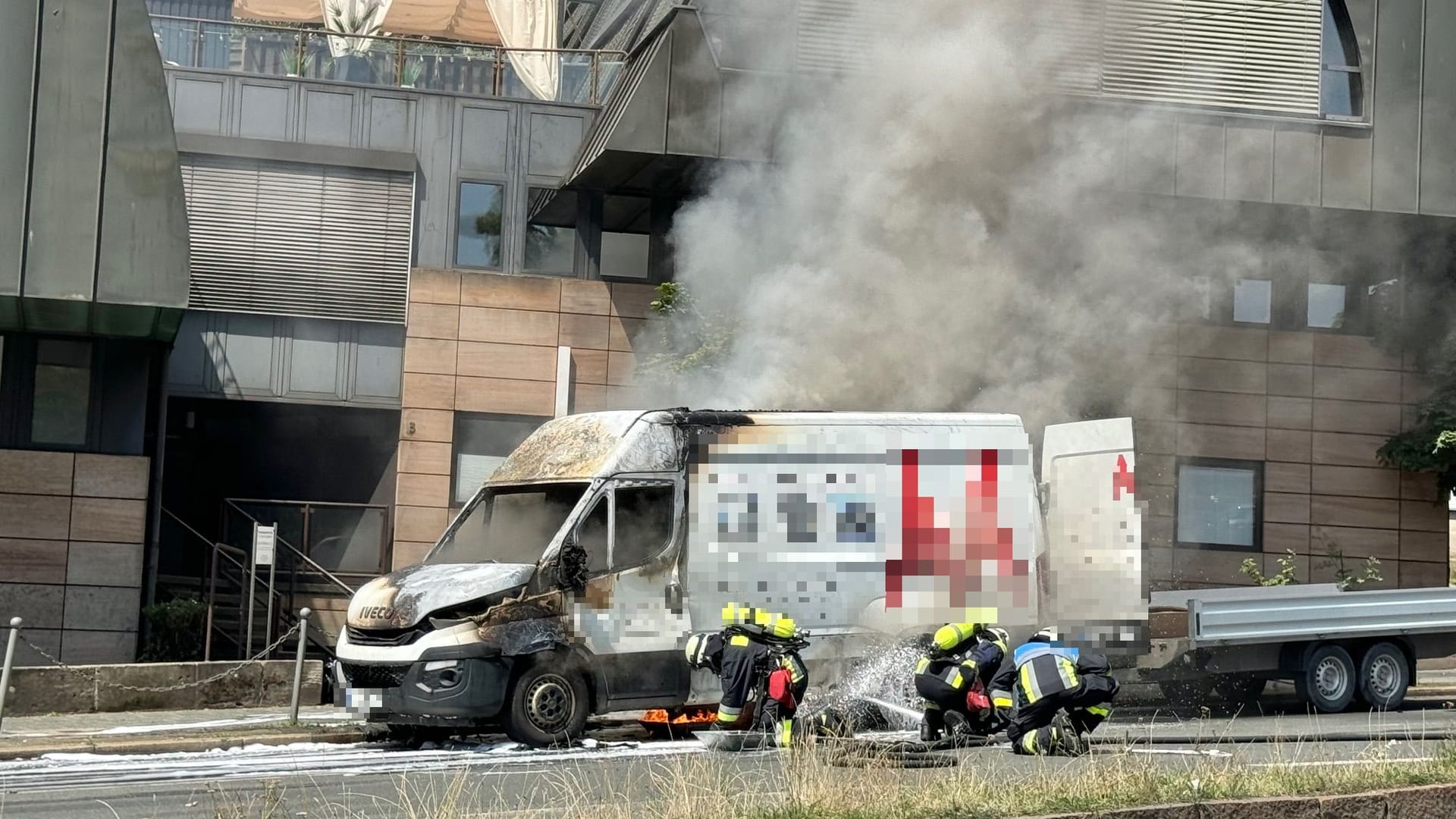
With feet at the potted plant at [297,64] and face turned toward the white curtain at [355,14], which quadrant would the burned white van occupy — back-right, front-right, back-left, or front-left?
back-right

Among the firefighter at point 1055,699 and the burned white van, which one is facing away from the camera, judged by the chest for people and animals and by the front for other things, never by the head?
the firefighter

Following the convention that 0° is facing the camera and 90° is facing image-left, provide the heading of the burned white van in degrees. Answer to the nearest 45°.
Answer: approximately 45°

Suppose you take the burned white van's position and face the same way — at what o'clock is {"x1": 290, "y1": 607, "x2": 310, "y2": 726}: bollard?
The bollard is roughly at 2 o'clock from the burned white van.

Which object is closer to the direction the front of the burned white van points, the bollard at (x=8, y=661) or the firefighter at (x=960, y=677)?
the bollard

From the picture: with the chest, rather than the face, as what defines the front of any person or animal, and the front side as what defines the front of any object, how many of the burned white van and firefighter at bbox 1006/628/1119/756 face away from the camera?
1

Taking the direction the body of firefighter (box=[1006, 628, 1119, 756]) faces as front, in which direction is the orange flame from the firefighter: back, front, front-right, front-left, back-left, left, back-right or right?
front-left

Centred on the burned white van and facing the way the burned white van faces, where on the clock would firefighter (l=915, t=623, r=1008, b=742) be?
The firefighter is roughly at 9 o'clock from the burned white van.

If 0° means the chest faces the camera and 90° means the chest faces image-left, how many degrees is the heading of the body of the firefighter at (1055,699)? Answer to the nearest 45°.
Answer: approximately 180°

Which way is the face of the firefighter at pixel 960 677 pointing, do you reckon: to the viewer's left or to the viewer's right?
to the viewer's left

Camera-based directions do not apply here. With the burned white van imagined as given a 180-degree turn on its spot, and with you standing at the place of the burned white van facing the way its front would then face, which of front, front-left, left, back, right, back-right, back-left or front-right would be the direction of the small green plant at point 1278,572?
front
